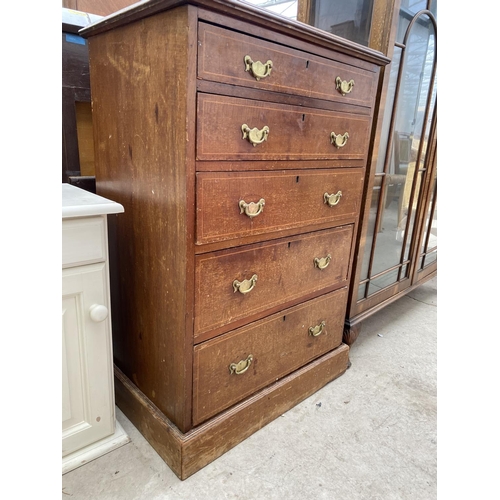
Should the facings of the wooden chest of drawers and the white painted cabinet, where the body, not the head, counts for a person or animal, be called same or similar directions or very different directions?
same or similar directions

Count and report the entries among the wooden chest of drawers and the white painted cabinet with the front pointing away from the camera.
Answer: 0

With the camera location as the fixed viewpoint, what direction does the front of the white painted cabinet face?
facing the viewer and to the right of the viewer
